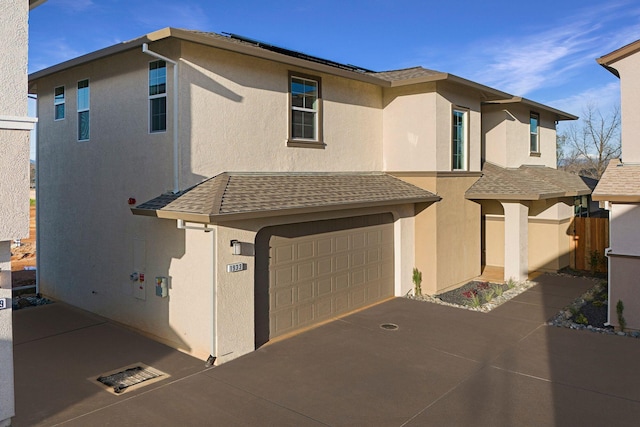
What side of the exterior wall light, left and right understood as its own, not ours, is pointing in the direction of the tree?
left

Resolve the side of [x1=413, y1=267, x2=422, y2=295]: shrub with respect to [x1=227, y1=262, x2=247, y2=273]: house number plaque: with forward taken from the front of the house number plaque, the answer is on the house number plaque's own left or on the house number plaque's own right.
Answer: on the house number plaque's own left

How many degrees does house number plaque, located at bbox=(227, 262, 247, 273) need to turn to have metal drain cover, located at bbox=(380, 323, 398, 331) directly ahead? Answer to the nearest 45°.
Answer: approximately 90° to its left

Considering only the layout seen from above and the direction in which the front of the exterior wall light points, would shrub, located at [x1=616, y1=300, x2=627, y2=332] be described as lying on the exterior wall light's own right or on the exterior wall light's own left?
on the exterior wall light's own left

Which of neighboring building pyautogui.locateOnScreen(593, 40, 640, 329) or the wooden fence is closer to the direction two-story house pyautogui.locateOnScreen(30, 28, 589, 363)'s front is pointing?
the neighboring building

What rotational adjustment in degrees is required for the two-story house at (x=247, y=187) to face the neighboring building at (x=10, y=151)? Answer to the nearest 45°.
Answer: approximately 90° to its right

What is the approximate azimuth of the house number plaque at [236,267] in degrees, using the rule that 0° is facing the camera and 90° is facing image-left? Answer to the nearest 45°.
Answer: approximately 315°

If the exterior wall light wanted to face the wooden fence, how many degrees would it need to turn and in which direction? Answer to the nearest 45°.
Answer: approximately 90° to its left

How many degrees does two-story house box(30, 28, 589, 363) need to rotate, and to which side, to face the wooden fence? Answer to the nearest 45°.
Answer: approximately 90° to its left
